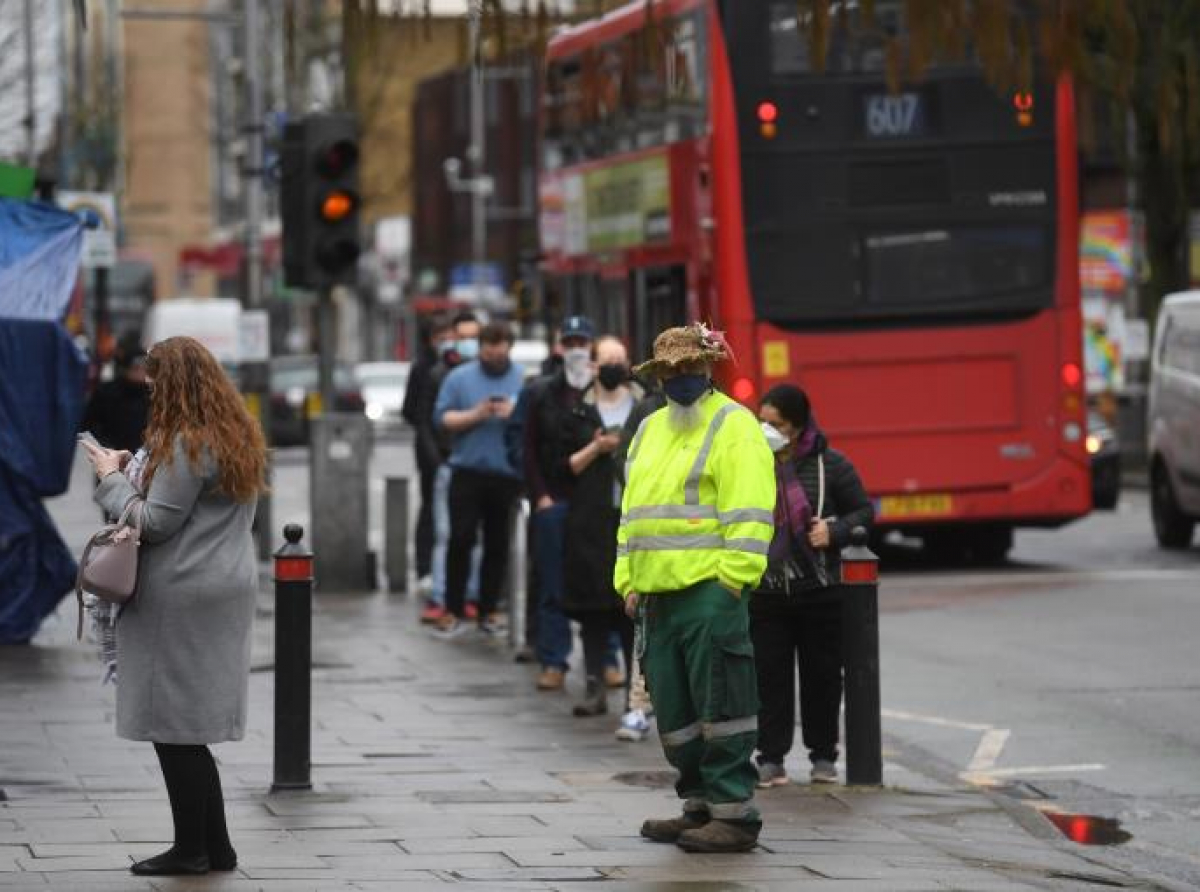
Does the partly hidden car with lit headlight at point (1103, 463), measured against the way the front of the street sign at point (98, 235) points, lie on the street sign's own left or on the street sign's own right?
on the street sign's own left

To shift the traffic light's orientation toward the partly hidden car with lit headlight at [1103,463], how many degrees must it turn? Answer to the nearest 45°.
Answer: approximately 90° to its left

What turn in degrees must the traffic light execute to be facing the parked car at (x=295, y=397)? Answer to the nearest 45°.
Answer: approximately 135° to its left

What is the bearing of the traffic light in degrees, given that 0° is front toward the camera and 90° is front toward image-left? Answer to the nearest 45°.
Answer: approximately 315°

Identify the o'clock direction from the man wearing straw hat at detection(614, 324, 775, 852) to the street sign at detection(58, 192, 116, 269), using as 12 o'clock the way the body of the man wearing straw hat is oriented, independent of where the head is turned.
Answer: The street sign is roughly at 4 o'clock from the man wearing straw hat.

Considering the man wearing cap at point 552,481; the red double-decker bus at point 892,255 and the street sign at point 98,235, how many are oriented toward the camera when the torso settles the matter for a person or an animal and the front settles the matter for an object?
2

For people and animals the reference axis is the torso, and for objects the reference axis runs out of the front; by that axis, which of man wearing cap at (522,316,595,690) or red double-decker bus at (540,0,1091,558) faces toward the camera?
the man wearing cap

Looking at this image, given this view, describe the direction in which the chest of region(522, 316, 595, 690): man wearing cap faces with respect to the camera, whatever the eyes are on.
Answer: toward the camera

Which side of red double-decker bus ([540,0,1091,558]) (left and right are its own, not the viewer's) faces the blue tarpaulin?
back

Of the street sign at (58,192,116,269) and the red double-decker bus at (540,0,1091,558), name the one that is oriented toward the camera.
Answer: the street sign

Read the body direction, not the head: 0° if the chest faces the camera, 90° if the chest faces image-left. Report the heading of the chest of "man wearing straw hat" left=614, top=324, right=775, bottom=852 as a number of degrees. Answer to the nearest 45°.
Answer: approximately 45°

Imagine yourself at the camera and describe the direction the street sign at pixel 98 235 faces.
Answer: facing the viewer

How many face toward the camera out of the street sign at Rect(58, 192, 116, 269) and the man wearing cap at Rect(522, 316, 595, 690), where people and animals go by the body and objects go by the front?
2

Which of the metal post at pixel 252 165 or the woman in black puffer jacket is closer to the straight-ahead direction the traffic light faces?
the woman in black puffer jacket

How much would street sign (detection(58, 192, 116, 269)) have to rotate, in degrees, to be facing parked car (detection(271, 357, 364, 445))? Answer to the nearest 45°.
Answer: approximately 180°

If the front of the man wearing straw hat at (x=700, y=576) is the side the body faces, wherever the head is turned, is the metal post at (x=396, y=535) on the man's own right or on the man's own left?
on the man's own right

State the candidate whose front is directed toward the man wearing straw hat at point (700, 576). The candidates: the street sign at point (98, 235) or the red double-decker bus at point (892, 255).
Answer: the street sign

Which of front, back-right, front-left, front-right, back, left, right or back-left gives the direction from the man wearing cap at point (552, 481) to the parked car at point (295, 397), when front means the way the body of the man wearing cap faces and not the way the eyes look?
back
